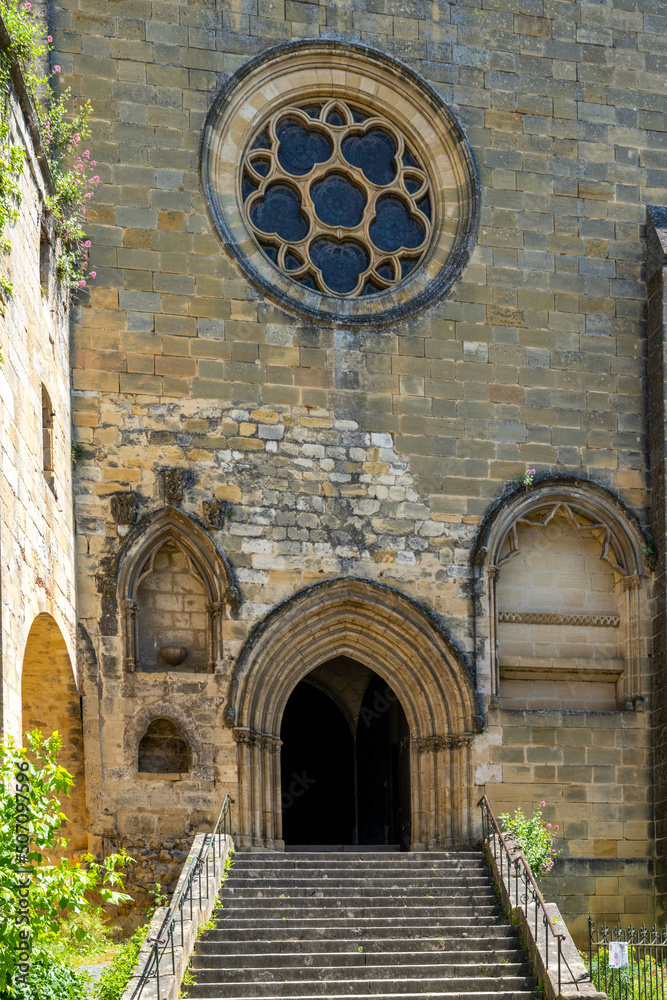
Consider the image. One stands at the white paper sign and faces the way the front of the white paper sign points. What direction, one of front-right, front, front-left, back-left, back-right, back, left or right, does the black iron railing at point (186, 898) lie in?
right

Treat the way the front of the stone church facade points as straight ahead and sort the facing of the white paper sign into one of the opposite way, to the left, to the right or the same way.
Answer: the same way

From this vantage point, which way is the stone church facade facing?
toward the camera

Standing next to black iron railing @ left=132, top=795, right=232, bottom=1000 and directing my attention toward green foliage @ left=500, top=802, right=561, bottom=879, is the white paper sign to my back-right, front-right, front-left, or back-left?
front-right

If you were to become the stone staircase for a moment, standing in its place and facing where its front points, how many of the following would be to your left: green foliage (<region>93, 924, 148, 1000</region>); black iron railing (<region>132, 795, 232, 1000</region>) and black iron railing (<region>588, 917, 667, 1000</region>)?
1

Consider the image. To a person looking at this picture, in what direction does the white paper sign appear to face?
facing the viewer

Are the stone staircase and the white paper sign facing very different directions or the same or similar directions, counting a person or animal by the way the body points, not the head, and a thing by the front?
same or similar directions

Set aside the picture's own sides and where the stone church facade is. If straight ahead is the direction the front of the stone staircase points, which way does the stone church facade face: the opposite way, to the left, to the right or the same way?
the same way

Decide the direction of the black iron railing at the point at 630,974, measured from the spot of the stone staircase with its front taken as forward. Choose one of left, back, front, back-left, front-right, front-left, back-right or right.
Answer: left

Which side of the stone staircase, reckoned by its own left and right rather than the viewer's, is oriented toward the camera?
front
